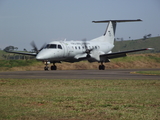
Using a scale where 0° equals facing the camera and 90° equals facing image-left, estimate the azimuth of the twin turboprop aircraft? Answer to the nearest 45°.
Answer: approximately 45°
